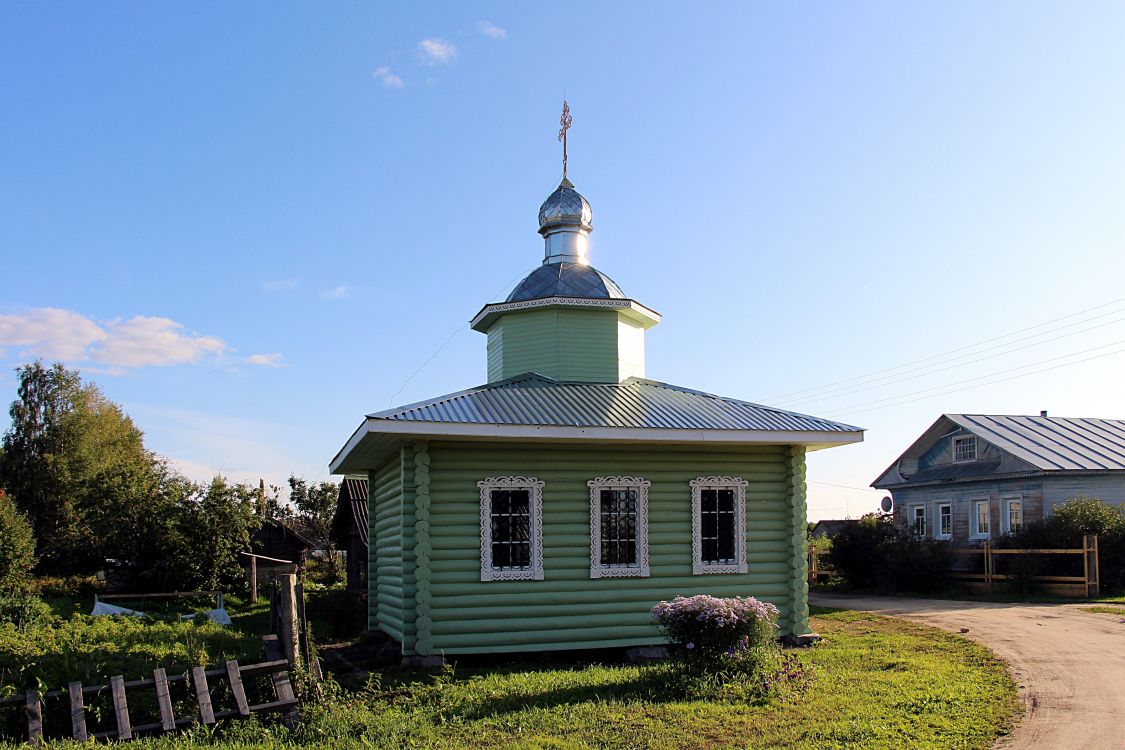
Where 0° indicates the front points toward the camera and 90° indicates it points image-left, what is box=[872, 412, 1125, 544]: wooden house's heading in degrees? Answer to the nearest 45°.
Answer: approximately 45°

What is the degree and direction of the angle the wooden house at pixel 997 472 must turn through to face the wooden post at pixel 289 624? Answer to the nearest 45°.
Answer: approximately 45° to its left

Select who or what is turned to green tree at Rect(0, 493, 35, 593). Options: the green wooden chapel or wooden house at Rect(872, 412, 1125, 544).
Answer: the wooden house

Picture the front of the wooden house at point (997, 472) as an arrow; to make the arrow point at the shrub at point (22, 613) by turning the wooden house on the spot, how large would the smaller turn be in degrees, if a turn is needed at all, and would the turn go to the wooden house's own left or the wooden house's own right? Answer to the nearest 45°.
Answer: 0° — it already faces it
